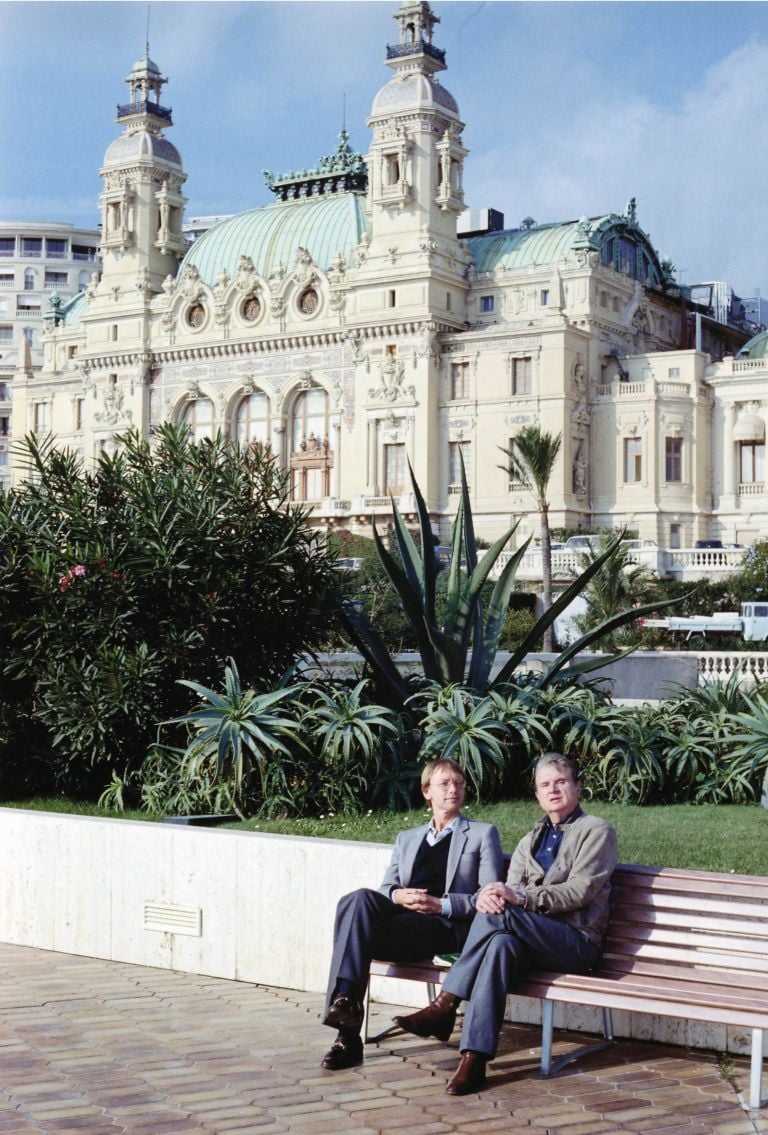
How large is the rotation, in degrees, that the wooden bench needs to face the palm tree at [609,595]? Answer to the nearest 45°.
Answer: approximately 135° to its right

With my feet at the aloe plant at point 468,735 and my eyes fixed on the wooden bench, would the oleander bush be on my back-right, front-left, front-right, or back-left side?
back-right

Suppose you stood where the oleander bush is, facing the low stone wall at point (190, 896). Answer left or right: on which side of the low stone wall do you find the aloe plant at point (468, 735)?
left

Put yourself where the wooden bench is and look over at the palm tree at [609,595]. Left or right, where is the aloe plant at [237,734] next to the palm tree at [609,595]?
left

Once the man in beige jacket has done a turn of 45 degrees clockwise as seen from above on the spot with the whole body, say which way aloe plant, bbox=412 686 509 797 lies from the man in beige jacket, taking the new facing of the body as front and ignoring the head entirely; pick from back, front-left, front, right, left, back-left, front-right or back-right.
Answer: right

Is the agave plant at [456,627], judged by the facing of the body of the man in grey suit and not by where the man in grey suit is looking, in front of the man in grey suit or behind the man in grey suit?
behind

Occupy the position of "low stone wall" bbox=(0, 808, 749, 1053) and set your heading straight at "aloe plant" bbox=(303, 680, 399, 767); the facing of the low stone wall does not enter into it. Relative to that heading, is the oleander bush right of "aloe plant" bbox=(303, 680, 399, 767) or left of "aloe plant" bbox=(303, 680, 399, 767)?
left
